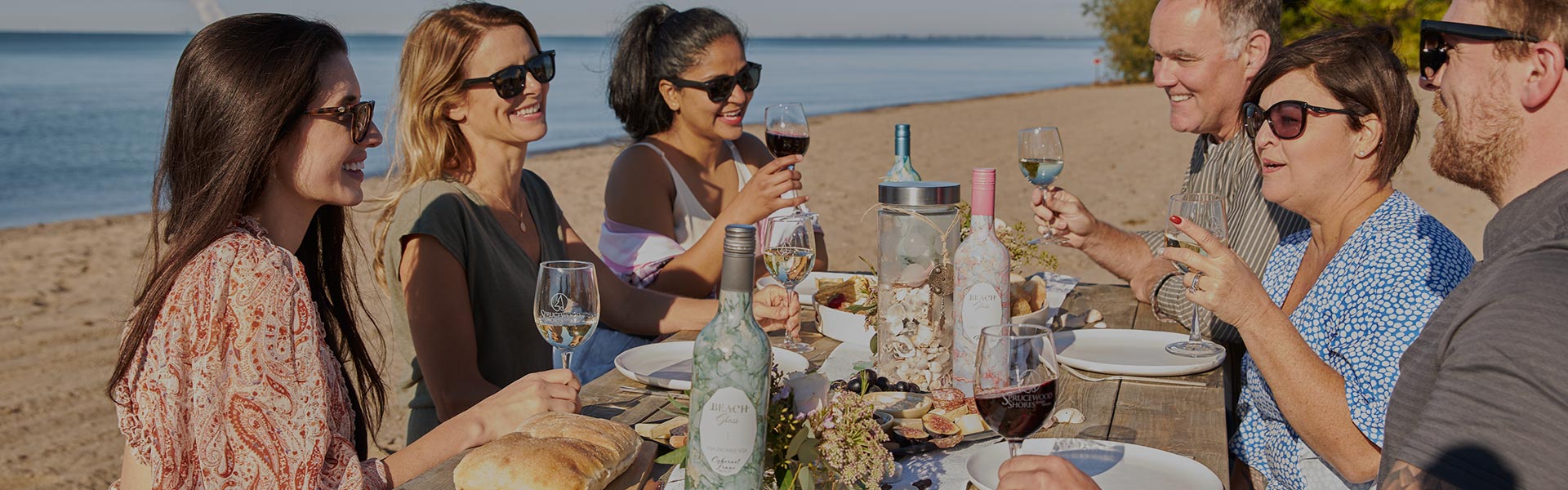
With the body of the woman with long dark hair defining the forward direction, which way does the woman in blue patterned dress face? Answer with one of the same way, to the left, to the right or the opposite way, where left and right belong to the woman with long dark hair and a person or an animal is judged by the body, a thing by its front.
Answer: the opposite way

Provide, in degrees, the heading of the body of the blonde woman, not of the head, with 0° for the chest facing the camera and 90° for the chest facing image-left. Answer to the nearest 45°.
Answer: approximately 315°

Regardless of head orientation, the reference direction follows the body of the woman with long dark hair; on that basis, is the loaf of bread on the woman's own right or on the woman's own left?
on the woman's own right

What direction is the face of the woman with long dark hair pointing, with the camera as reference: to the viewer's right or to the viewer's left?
to the viewer's right

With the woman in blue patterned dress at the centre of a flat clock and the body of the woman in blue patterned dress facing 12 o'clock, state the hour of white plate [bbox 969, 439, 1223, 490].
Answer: The white plate is roughly at 11 o'clock from the woman in blue patterned dress.

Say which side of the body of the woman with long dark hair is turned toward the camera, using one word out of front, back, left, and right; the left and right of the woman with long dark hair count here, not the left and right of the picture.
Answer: right

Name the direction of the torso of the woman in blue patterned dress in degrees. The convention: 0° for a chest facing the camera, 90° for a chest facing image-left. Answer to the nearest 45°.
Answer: approximately 45°
